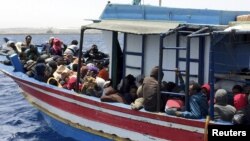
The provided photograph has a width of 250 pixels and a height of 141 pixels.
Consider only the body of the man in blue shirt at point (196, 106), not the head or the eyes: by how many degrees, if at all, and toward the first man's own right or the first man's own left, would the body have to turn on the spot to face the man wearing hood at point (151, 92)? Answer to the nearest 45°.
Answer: approximately 45° to the first man's own right

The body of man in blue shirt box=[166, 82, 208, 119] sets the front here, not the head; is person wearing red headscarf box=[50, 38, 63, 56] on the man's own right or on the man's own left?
on the man's own right

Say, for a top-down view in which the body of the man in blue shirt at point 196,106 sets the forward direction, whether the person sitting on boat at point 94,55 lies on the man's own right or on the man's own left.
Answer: on the man's own right

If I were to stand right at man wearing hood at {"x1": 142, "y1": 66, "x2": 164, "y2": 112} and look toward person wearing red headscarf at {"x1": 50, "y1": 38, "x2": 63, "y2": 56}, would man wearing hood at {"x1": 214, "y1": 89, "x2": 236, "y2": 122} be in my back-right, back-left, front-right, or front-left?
back-right
